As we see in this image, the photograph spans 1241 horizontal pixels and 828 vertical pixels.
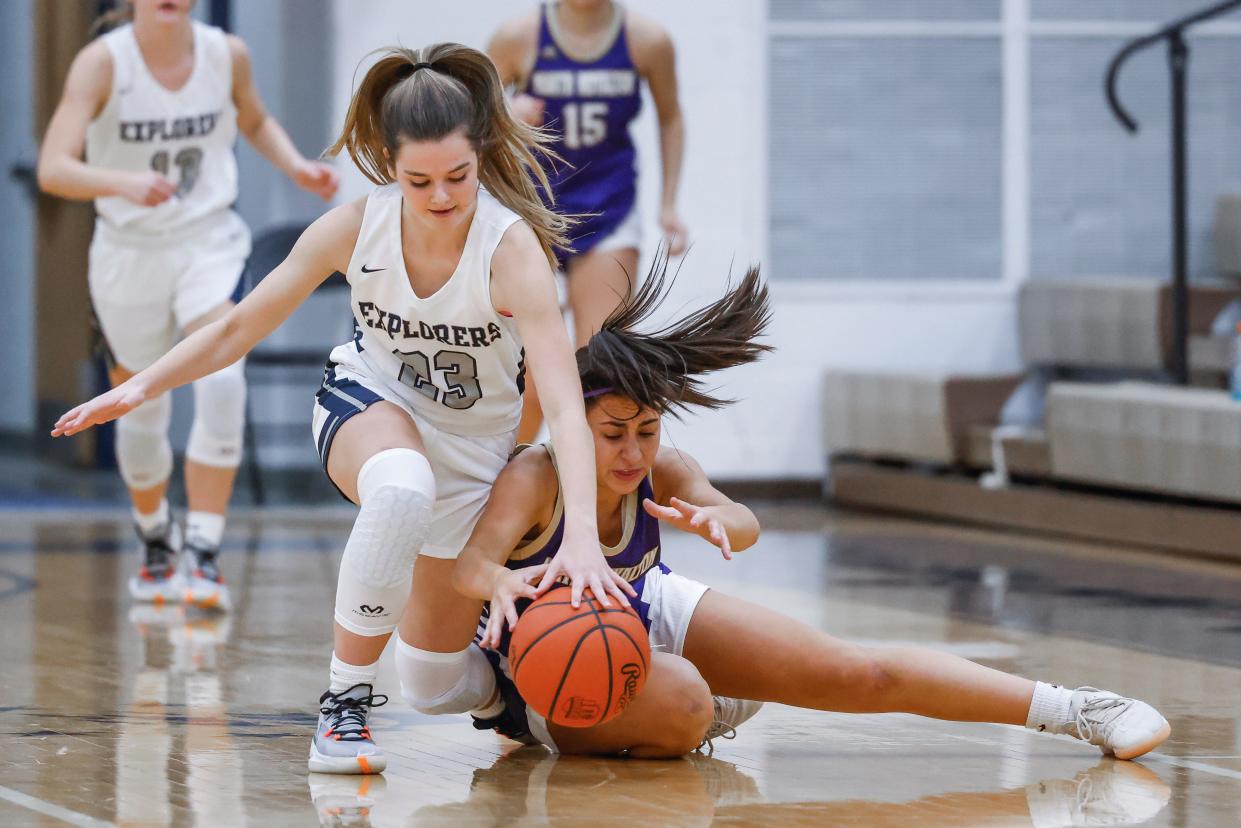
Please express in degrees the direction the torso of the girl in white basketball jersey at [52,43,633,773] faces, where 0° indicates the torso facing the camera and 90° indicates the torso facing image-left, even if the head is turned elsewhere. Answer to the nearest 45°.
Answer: approximately 0°

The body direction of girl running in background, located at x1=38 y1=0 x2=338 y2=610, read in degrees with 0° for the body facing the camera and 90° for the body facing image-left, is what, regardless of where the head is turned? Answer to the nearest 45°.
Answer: approximately 0°

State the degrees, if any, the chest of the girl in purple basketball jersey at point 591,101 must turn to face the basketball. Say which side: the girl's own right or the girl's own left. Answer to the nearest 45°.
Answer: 0° — they already face it

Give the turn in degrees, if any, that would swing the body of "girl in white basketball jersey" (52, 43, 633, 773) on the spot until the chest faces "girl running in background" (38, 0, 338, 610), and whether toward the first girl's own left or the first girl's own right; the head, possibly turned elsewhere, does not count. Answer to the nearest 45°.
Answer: approximately 180°

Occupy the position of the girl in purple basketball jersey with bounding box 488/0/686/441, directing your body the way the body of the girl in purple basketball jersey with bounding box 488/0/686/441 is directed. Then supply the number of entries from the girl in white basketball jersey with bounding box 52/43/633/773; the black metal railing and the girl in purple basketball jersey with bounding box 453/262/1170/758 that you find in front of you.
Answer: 2

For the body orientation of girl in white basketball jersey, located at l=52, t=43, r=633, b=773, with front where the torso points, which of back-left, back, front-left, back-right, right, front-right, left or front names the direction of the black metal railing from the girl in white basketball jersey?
back-left

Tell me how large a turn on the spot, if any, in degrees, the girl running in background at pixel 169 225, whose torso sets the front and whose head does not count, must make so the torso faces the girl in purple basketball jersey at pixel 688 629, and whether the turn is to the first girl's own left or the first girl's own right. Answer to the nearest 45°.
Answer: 0° — they already face them
